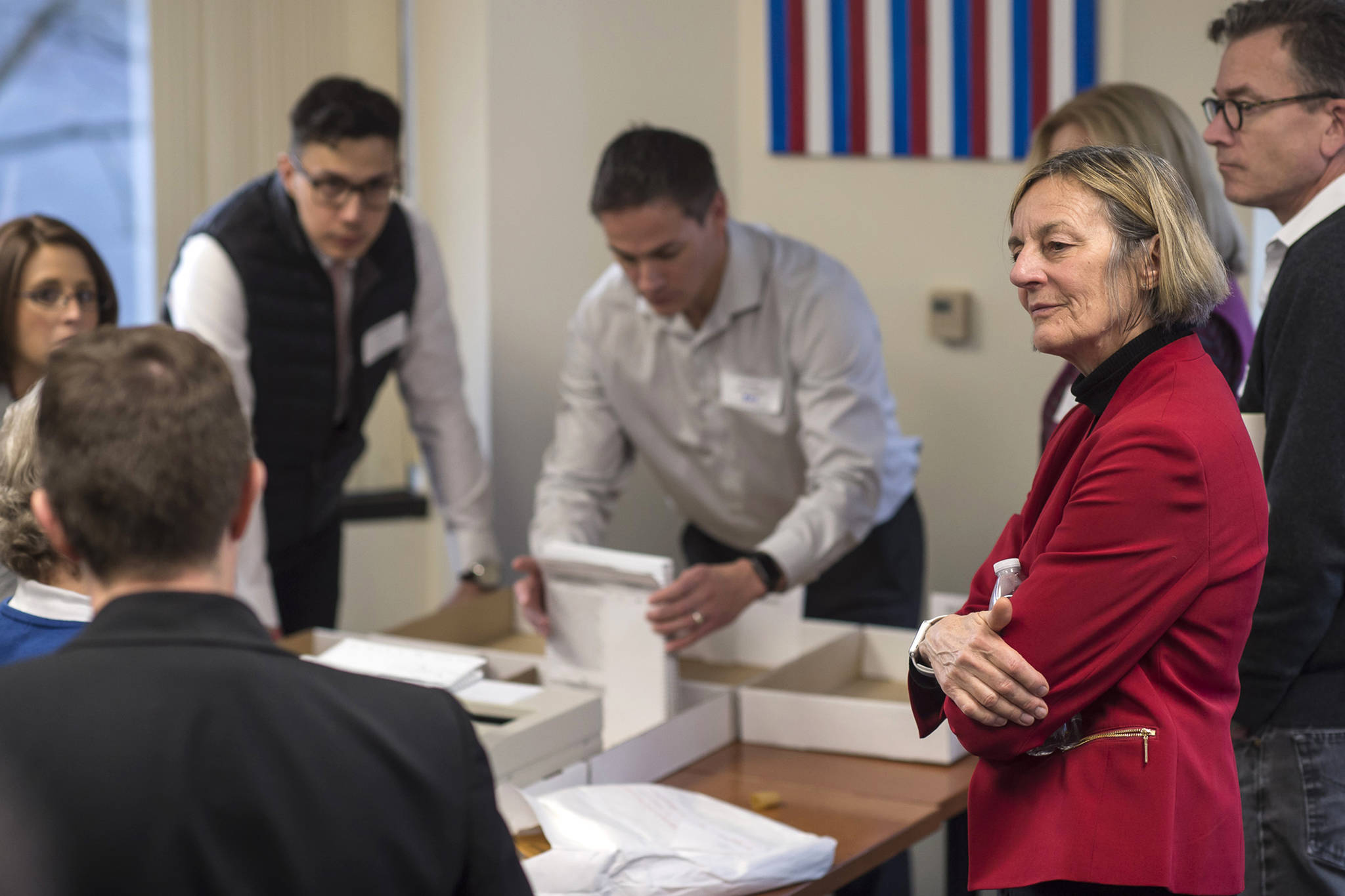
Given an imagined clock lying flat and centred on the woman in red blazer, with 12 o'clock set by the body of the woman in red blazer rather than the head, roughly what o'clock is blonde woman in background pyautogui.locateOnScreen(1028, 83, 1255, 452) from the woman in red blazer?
The blonde woman in background is roughly at 3 o'clock from the woman in red blazer.

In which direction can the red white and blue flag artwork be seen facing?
toward the camera

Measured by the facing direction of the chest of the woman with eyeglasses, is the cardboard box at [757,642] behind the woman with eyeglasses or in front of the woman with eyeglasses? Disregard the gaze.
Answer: in front

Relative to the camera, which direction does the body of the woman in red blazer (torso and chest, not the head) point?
to the viewer's left

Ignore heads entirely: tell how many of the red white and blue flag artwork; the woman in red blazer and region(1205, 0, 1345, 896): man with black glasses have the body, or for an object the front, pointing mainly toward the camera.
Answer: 1

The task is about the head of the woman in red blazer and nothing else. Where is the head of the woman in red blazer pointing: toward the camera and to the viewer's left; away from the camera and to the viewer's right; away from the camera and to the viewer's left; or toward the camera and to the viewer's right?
toward the camera and to the viewer's left

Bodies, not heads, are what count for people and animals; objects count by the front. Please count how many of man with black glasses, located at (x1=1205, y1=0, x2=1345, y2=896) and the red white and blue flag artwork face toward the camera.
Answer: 1

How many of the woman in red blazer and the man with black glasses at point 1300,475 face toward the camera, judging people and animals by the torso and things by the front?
0

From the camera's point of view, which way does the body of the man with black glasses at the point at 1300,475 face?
to the viewer's left
